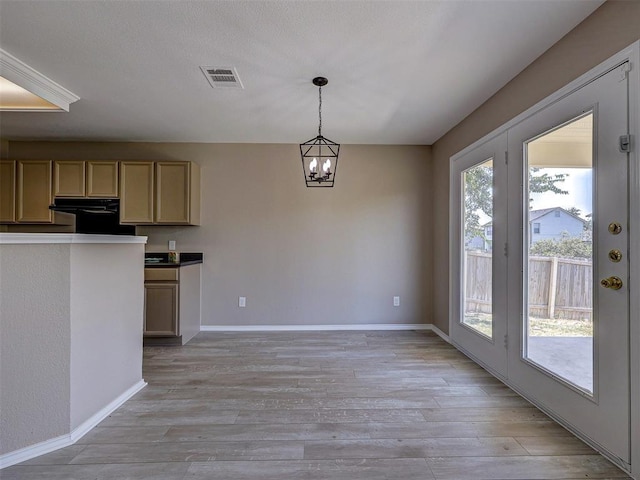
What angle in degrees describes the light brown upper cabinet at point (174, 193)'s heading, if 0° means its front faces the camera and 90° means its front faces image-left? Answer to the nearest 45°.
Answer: approximately 0°

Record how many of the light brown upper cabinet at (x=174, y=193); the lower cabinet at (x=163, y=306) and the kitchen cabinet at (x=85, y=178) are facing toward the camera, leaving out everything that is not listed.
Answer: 3

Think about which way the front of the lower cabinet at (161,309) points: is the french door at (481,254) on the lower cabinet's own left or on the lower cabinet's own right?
on the lower cabinet's own left

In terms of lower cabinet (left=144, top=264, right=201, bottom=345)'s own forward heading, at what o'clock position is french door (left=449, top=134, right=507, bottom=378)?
The french door is roughly at 10 o'clock from the lower cabinet.

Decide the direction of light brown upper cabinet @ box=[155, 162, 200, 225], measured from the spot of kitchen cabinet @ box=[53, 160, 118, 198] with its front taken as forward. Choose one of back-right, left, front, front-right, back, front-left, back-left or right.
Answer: front-left

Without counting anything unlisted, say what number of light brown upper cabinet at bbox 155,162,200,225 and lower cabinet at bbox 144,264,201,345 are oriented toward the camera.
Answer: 2

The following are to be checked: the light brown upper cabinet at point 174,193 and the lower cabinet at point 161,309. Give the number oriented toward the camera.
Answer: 2

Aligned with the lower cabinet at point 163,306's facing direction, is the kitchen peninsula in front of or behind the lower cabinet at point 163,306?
in front
